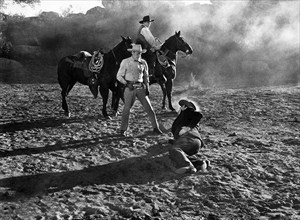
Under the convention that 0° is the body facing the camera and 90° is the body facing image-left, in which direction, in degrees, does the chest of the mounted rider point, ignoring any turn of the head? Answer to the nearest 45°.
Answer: approximately 270°

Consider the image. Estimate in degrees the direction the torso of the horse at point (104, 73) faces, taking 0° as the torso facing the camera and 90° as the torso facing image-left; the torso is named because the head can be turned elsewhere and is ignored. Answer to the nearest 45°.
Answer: approximately 270°

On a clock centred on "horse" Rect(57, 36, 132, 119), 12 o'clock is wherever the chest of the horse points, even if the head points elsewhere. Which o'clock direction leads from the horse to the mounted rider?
The mounted rider is roughly at 12 o'clock from the horse.

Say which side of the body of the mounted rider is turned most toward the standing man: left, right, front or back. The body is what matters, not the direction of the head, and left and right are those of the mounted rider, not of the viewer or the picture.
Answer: right

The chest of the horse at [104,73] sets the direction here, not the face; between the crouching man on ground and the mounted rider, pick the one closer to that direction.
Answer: the mounted rider

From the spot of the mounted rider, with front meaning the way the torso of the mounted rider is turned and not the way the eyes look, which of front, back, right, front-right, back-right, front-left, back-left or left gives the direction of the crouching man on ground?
right

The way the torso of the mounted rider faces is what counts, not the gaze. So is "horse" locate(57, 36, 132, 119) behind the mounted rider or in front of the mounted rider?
behind

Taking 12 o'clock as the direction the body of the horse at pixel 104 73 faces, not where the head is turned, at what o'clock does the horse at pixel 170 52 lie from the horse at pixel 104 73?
the horse at pixel 170 52 is roughly at 11 o'clock from the horse at pixel 104 73.
